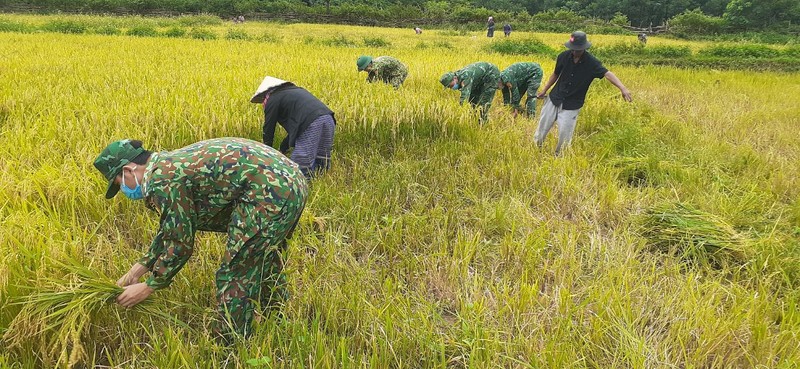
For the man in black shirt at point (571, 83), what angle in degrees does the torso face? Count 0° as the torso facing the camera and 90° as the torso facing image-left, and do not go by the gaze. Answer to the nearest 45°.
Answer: approximately 0°

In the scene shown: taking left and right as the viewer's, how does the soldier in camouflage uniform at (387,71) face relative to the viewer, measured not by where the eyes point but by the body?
facing to the left of the viewer

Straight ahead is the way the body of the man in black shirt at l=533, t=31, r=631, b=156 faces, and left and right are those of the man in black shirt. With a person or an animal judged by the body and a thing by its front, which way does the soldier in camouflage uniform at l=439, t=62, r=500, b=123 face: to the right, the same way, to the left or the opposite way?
to the right

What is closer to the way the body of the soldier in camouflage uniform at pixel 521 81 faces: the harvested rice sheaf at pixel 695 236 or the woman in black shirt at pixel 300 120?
the woman in black shirt

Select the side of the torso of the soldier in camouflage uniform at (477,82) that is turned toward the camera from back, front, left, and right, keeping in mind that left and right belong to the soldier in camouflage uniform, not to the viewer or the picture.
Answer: left

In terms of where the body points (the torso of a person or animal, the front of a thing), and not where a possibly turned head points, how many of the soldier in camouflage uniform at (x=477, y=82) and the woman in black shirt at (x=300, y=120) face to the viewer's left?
2

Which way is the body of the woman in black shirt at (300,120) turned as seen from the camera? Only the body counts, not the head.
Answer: to the viewer's left

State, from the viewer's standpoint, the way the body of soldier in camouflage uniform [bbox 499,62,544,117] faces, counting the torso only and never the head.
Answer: to the viewer's left

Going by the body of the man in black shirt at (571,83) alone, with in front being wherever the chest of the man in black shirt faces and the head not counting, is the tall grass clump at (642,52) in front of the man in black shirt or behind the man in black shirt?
behind

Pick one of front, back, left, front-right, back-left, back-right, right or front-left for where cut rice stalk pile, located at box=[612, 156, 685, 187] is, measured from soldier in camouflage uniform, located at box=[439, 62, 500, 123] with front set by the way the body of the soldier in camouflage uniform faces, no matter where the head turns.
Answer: back-left
